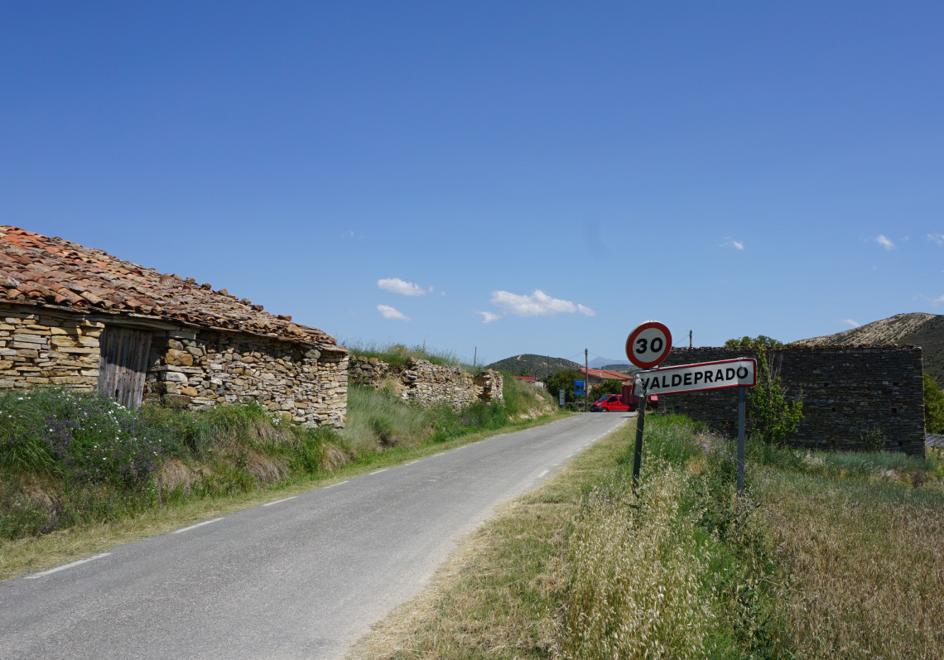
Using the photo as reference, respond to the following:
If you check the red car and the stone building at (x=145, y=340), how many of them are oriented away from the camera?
0

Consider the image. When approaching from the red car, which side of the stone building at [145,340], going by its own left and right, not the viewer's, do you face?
left

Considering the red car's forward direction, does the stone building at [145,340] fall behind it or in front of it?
in front

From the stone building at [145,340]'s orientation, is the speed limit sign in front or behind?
in front

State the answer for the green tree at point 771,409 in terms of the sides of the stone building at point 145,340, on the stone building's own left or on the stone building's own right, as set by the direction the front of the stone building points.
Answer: on the stone building's own left

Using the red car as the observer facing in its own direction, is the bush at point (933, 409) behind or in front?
behind

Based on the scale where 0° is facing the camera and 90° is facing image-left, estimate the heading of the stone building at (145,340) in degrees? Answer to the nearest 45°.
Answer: approximately 315°

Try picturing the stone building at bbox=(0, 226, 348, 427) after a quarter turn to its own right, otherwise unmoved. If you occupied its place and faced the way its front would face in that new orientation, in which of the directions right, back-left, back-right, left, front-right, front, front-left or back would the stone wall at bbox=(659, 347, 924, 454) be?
back-left

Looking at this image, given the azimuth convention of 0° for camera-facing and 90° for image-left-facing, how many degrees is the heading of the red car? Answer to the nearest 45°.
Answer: approximately 45°
